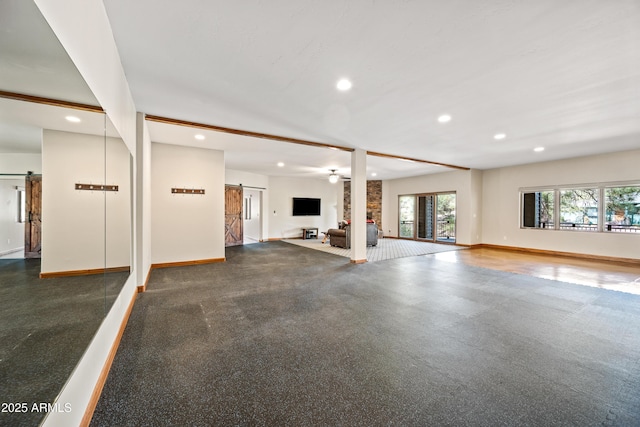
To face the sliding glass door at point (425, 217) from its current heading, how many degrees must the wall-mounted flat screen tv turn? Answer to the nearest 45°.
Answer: approximately 90° to its left

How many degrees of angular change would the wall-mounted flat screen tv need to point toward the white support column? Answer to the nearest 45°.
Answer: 0° — it already faces it

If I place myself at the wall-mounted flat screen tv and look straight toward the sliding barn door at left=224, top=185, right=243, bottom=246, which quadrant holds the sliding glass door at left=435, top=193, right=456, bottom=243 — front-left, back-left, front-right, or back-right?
back-left

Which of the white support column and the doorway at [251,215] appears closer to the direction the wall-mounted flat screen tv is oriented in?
the white support column

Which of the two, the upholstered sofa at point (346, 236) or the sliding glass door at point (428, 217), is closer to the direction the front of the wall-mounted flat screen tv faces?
the upholstered sofa

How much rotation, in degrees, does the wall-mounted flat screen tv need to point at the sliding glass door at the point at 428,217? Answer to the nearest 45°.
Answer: approximately 90° to its left

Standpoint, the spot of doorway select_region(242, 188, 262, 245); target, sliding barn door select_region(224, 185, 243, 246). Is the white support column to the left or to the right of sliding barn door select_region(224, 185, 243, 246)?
left
